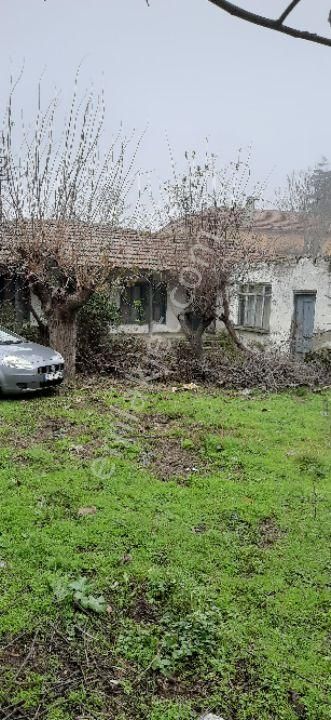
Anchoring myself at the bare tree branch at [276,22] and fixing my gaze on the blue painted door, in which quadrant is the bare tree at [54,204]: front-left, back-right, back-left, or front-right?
front-left

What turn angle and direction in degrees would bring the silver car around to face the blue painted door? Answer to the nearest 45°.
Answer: approximately 90° to its left

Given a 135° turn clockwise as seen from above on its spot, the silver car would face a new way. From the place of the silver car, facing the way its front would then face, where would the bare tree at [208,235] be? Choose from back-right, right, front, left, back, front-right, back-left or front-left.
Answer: back-right

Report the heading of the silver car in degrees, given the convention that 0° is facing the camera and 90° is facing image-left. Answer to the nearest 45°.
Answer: approximately 315°
